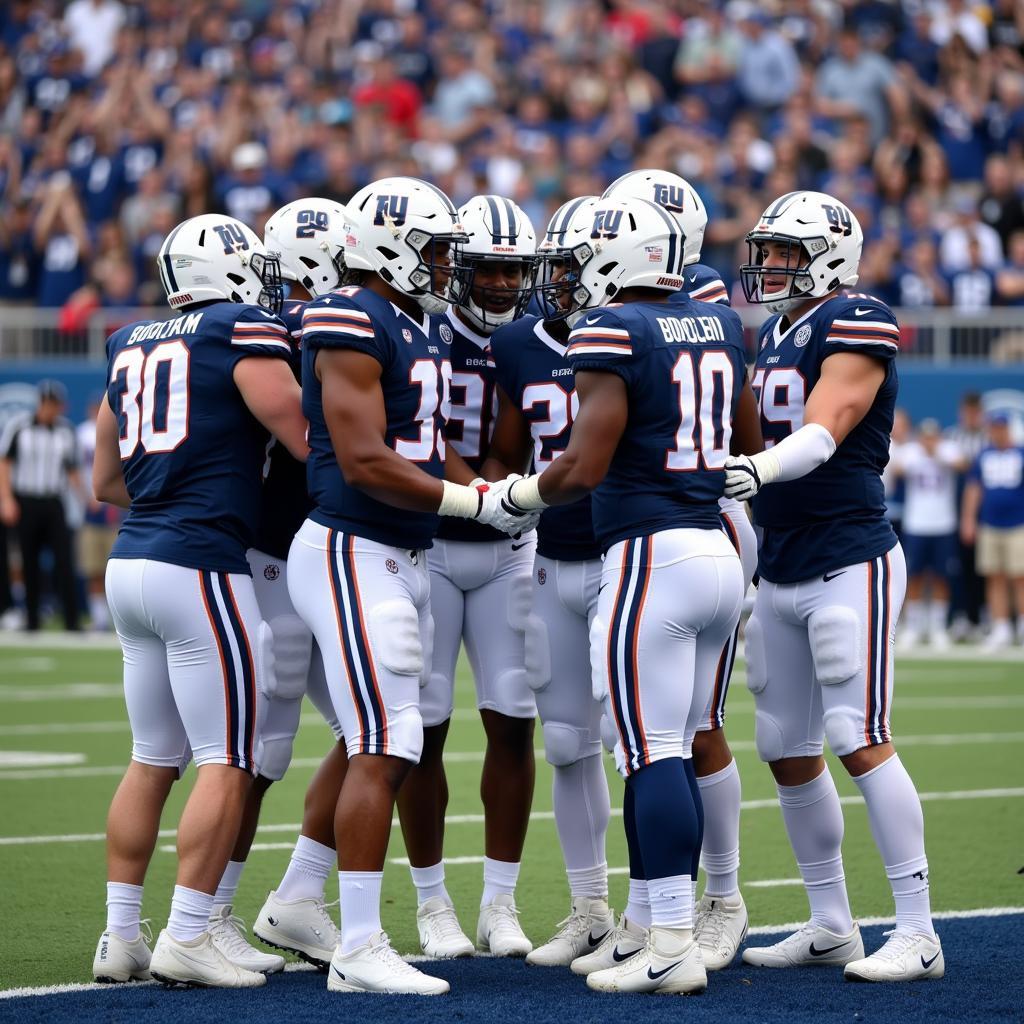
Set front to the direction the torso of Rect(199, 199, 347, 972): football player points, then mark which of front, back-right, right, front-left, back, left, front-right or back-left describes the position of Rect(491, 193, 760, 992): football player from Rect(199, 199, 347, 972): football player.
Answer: front-right

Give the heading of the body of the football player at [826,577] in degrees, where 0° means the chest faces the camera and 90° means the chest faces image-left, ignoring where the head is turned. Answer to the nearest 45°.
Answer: approximately 45°

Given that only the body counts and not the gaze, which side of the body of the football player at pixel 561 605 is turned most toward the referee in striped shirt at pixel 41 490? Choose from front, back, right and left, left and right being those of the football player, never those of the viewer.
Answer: right

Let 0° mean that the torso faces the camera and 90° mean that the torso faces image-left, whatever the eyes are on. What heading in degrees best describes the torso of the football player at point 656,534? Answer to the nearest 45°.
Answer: approximately 135°

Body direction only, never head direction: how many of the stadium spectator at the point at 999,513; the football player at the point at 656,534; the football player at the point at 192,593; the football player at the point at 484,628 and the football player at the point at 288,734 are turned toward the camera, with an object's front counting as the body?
2

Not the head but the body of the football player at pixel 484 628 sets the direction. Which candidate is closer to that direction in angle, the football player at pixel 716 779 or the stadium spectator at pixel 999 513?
the football player

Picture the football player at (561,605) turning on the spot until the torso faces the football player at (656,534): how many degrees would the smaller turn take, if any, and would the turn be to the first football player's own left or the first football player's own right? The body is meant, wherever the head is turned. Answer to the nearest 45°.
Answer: approximately 90° to the first football player's own left

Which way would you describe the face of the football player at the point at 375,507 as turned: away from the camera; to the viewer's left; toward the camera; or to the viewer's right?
to the viewer's right

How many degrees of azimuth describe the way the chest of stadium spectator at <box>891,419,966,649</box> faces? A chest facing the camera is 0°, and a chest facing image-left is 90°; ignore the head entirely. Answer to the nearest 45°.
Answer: approximately 0°

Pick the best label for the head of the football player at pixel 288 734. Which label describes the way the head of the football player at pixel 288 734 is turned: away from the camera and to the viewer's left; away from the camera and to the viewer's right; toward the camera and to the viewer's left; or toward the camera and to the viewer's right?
away from the camera and to the viewer's right

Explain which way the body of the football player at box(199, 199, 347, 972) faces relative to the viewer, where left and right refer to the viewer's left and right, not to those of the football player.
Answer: facing to the right of the viewer

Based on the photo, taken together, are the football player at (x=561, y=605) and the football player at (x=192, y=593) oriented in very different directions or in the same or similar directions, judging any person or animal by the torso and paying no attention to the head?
very different directions
